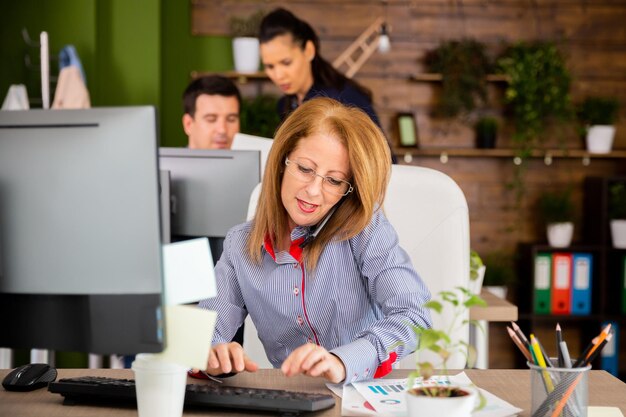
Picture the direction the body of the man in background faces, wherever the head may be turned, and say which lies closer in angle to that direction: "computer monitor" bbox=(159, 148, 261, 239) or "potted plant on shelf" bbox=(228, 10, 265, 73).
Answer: the computer monitor

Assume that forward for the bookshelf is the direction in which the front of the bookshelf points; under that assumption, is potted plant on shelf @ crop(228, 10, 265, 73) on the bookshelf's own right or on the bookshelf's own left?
on the bookshelf's own right

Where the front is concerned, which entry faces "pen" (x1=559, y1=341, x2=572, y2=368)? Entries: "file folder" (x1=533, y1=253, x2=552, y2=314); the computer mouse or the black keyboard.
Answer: the file folder

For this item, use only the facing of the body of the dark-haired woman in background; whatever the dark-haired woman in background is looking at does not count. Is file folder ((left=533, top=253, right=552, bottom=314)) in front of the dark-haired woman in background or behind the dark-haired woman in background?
behind

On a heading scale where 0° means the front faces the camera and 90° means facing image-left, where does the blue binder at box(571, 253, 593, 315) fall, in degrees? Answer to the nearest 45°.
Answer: approximately 0°

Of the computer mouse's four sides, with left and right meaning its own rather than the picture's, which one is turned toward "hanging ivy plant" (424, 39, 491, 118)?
back

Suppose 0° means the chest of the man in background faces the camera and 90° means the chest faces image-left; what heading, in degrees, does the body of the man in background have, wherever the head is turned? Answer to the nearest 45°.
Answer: approximately 315°

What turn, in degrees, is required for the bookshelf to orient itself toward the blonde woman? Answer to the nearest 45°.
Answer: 0° — it already faces them

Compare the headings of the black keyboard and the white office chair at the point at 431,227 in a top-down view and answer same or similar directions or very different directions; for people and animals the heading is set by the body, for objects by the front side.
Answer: very different directions

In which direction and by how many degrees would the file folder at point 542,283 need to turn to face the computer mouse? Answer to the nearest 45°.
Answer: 0° — it already faces it

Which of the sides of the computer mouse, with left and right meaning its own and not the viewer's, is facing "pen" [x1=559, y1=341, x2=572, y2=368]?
left
